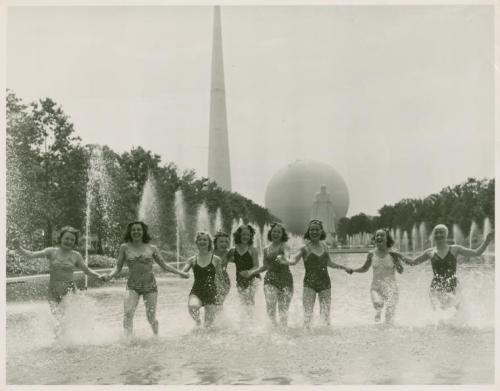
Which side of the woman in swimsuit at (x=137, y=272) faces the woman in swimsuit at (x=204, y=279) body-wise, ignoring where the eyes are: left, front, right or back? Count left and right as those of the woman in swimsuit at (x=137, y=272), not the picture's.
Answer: left

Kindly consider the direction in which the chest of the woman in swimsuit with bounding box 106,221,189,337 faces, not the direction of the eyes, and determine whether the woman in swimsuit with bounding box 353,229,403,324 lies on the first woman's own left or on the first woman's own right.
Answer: on the first woman's own left

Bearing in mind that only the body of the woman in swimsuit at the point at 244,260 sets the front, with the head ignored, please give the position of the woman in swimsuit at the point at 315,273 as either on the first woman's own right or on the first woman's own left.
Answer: on the first woman's own left

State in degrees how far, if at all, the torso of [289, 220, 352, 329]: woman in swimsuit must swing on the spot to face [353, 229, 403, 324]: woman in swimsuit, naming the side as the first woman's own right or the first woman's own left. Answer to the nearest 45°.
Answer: approximately 90° to the first woman's own left

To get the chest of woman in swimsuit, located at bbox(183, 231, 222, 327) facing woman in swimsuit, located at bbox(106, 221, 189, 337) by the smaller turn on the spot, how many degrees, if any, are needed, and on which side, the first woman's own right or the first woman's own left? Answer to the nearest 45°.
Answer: approximately 90° to the first woman's own right

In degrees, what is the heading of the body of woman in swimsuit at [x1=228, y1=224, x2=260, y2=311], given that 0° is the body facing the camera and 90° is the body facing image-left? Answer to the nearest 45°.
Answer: approximately 0°
